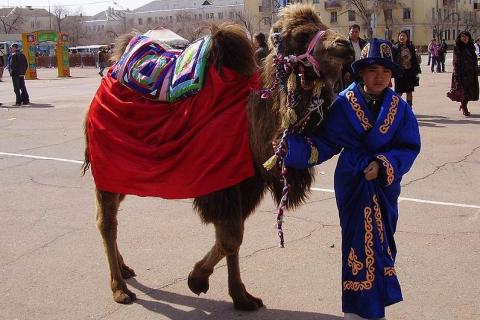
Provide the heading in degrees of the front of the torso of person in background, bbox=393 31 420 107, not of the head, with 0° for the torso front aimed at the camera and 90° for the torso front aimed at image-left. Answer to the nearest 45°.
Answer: approximately 0°

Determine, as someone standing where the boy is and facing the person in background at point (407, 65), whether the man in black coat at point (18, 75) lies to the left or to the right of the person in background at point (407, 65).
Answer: left

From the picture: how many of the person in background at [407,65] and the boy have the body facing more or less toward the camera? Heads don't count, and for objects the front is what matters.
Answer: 2

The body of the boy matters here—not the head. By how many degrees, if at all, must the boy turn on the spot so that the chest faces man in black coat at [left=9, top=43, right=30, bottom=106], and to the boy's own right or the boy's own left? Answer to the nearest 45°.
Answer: approximately 135° to the boy's own right

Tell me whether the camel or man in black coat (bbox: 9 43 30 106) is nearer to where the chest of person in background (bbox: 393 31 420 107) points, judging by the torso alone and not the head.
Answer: the camel

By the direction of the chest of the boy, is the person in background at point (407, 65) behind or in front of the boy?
behind

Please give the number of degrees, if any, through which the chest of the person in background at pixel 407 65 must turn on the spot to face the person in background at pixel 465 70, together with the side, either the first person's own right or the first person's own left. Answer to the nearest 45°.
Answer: approximately 135° to the first person's own left
